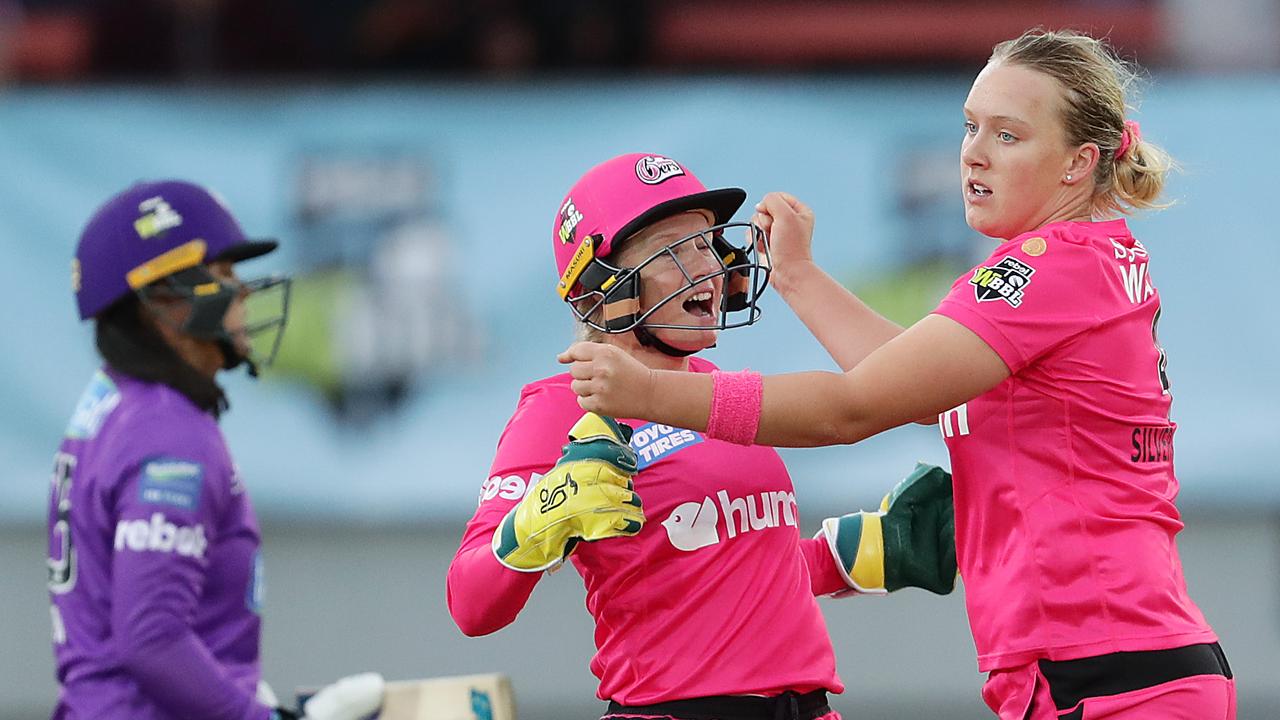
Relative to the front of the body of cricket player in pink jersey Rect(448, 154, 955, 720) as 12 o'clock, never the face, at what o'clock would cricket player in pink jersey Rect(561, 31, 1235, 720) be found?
cricket player in pink jersey Rect(561, 31, 1235, 720) is roughly at 11 o'clock from cricket player in pink jersey Rect(448, 154, 955, 720).

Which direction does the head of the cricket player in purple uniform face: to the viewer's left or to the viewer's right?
to the viewer's right

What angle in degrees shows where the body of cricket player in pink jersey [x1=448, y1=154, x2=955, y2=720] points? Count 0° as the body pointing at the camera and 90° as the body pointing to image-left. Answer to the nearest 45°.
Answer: approximately 315°

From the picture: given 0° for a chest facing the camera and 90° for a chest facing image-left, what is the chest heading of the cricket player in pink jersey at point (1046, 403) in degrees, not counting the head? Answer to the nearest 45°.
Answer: approximately 90°

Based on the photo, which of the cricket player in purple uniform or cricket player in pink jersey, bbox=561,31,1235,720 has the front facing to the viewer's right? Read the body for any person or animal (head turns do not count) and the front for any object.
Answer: the cricket player in purple uniform

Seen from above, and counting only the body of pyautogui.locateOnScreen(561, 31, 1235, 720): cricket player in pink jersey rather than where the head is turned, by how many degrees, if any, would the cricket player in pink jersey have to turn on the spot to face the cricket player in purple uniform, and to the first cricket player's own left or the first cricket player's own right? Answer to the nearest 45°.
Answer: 0° — they already face them

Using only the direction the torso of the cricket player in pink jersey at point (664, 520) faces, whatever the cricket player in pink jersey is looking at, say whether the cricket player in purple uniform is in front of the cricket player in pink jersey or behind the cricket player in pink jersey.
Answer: behind

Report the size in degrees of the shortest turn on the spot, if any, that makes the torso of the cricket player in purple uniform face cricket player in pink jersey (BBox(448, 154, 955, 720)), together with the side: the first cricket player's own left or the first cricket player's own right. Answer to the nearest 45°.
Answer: approximately 45° to the first cricket player's own right

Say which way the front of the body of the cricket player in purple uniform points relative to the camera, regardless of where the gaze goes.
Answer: to the viewer's right

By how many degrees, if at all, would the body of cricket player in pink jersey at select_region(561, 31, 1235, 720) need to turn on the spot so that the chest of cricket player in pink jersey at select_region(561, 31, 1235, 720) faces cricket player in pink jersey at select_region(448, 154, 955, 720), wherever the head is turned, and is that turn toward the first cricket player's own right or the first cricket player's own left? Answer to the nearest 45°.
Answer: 0° — they already face them
